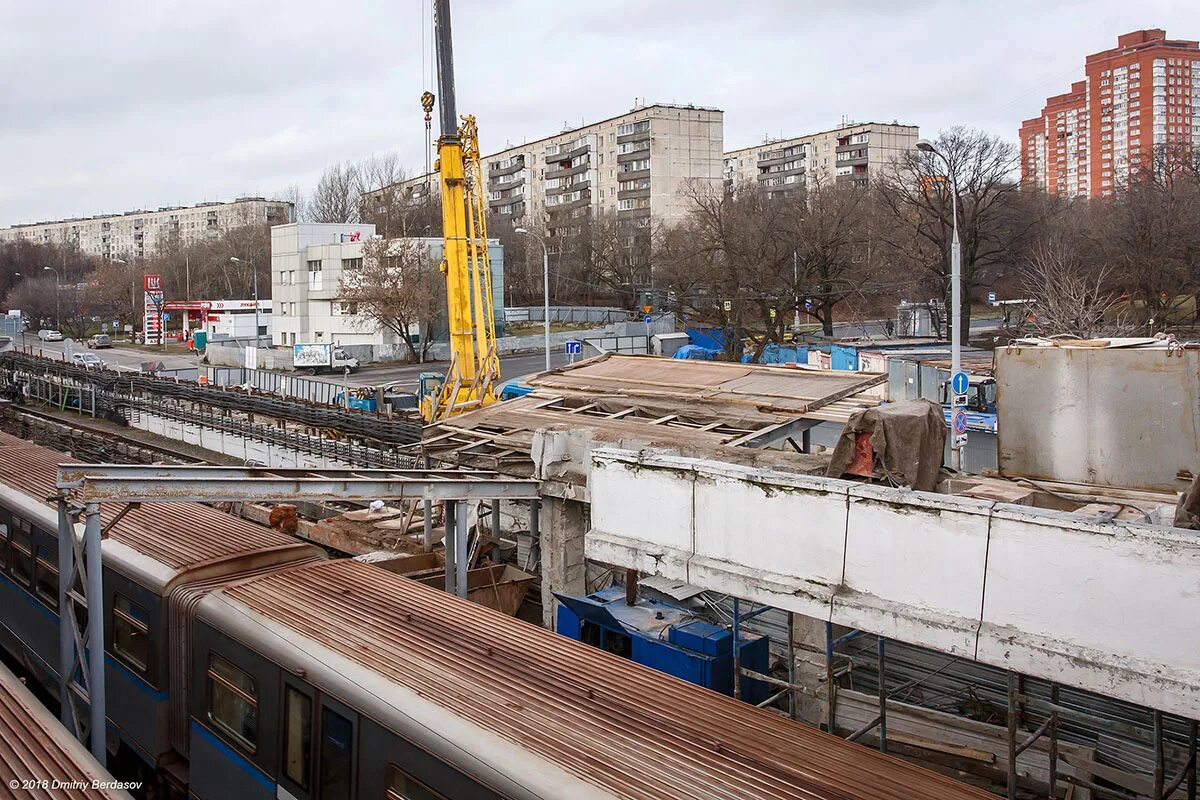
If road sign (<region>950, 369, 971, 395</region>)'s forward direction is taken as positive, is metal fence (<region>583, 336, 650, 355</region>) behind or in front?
behind

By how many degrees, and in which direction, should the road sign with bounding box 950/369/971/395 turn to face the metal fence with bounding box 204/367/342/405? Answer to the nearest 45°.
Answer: approximately 135° to its right

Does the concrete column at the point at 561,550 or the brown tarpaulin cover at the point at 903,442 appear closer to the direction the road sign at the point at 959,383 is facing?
the brown tarpaulin cover

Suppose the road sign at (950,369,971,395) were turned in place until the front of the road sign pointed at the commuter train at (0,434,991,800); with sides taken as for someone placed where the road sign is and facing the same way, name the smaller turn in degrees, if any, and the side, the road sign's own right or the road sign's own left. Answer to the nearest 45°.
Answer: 0° — it already faces it

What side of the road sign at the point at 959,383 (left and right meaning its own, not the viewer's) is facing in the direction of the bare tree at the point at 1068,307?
back

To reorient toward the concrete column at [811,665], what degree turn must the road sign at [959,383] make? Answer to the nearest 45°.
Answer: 0° — it already faces it

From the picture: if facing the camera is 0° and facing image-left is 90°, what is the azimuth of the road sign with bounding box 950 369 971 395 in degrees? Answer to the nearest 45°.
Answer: approximately 0°

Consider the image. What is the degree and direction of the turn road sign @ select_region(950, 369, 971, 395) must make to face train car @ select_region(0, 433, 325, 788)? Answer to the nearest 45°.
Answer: approximately 45° to its right

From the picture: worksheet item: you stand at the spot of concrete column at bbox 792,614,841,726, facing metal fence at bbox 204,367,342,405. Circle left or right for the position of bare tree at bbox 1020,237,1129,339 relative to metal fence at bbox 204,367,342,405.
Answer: right
